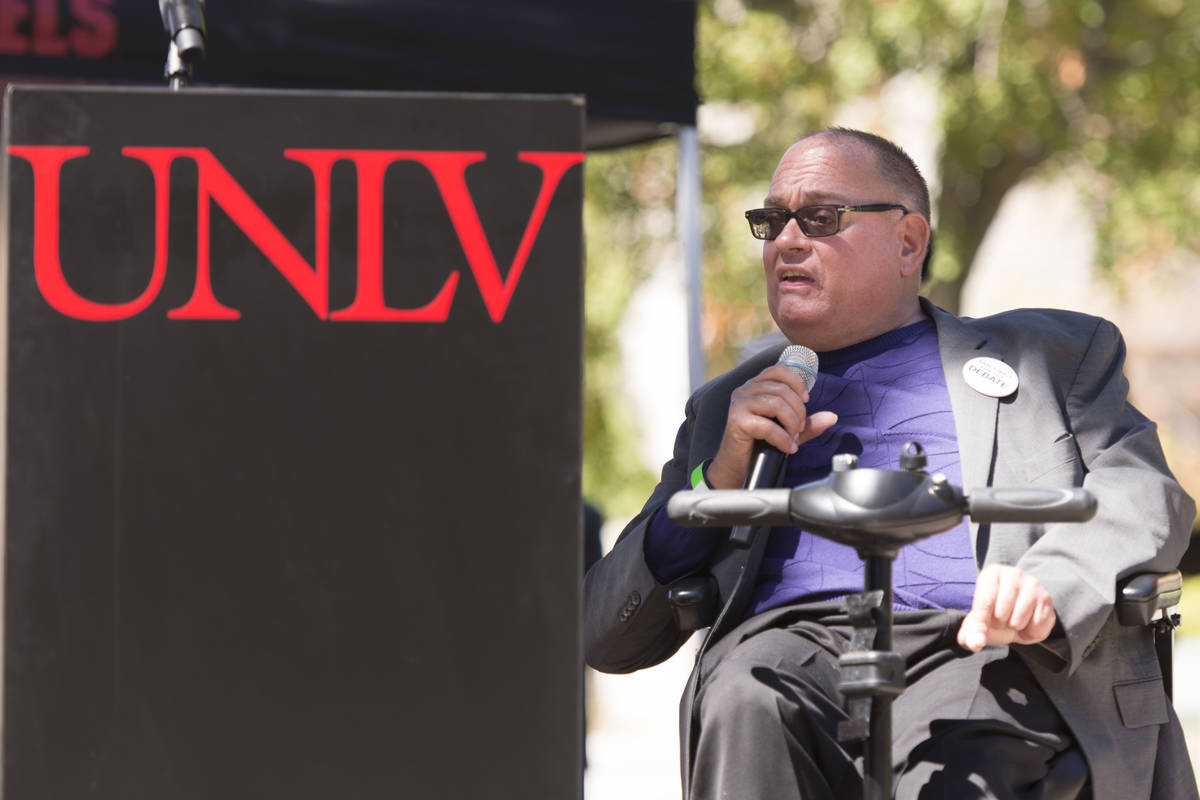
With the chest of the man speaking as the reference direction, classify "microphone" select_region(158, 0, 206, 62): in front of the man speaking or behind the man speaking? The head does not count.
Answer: in front

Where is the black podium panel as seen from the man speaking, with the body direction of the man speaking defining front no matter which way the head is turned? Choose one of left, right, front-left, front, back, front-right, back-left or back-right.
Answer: front

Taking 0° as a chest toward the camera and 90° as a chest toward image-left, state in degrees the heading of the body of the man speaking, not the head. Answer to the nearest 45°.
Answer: approximately 45°

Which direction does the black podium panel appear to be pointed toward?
toward the camera

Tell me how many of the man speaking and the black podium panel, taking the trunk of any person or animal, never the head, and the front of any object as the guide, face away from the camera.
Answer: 0
